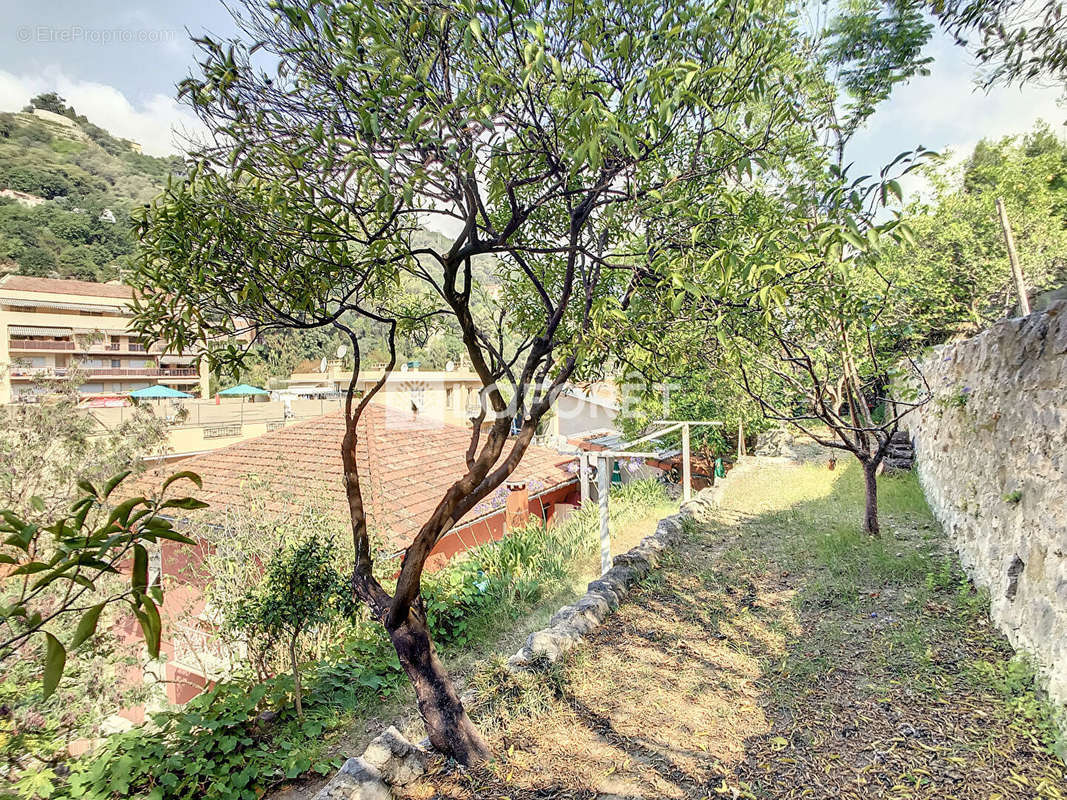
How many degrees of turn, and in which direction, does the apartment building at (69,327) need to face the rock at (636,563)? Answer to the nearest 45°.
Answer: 0° — it already faces it

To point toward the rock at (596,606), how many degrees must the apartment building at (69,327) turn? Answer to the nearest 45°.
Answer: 0° — it already faces it

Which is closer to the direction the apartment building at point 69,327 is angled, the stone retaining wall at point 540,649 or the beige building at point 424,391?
the stone retaining wall

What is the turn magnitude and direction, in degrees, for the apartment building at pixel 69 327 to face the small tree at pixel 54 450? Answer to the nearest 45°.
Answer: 0° — it already faces it

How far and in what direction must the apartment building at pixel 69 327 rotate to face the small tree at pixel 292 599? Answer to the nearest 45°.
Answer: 0° — it already faces it

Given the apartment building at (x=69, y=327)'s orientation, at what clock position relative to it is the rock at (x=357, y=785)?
The rock is roughly at 12 o'clock from the apartment building.

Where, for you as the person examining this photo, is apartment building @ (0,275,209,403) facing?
facing the viewer

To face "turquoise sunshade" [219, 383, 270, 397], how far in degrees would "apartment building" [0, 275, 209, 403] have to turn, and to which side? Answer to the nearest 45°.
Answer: approximately 90° to its left

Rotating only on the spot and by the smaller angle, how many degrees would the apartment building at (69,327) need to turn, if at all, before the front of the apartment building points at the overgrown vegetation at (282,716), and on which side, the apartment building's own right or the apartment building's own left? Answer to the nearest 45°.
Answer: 0° — it already faces it

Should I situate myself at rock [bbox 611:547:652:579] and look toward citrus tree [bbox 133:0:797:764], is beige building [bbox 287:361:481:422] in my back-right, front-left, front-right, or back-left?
back-right

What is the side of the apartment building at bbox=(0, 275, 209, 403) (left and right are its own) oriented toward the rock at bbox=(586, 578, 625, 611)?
front

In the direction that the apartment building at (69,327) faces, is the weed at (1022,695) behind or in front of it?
in front

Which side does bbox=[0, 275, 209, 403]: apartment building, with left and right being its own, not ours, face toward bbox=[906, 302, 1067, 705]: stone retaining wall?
front

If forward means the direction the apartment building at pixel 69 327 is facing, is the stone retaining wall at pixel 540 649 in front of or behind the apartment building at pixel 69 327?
in front

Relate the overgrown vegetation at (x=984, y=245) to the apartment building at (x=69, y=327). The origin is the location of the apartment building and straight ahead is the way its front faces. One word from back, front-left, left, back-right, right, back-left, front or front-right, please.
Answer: front-left
